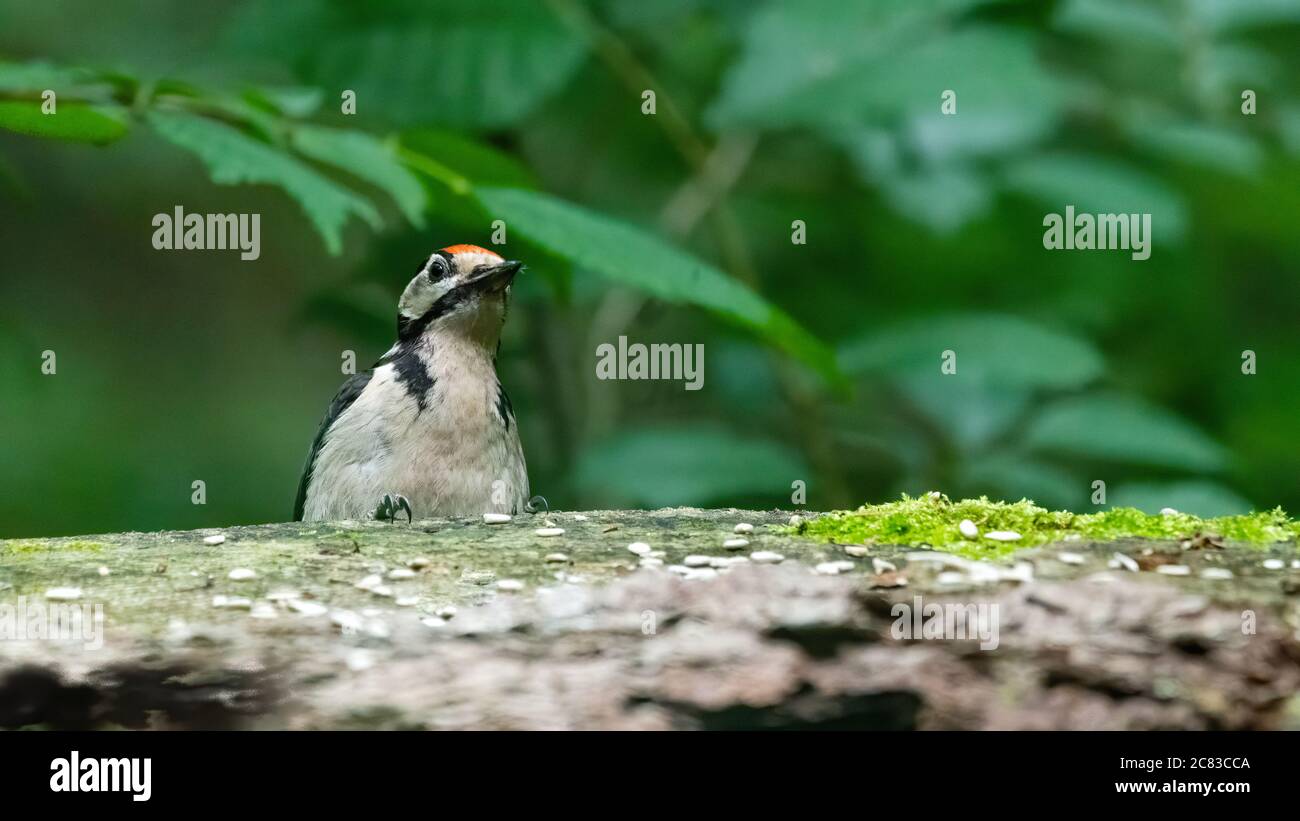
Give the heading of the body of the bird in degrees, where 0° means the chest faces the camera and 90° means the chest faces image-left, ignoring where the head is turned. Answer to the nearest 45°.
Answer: approximately 315°

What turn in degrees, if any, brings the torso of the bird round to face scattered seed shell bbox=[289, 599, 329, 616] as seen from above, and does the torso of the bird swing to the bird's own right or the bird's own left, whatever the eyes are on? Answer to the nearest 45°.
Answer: approximately 45° to the bird's own right

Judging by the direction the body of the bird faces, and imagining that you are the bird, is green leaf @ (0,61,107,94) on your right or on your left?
on your right
